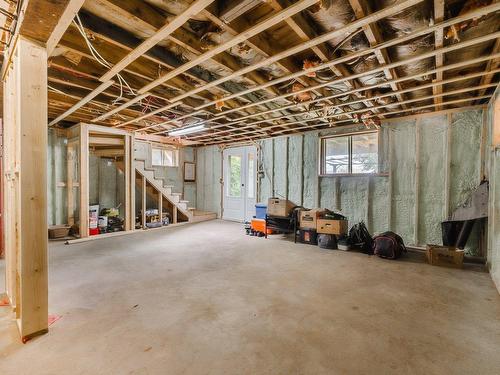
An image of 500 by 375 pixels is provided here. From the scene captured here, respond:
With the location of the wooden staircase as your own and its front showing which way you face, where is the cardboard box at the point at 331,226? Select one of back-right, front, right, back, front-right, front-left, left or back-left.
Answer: front-right

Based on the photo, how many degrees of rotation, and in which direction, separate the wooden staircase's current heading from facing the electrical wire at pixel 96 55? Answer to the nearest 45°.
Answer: approximately 90° to its right

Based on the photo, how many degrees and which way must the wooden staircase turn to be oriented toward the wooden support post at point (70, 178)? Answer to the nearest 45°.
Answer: approximately 180°

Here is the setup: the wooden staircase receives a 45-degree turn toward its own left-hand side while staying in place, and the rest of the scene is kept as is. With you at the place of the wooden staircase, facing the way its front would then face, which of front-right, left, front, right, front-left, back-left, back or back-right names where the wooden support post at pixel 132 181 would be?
back

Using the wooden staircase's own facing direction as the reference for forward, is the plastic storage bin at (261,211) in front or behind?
in front

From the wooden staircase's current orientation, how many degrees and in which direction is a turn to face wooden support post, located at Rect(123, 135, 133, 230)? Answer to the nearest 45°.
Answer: approximately 135° to its right

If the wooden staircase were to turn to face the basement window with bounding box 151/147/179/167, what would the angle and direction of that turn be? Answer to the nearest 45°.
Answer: approximately 90° to its left

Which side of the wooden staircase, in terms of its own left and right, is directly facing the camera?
right

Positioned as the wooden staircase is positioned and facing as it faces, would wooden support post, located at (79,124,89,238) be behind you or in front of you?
behind

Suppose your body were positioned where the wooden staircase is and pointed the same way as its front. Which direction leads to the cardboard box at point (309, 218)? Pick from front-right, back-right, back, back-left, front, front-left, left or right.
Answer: front-right

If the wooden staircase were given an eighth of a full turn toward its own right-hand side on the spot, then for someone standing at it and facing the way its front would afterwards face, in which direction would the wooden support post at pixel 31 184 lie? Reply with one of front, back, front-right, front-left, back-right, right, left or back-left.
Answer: front-right

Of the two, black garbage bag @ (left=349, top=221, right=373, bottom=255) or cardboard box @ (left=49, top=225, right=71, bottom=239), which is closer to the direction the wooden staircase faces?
the black garbage bag
